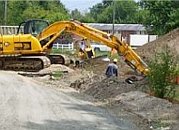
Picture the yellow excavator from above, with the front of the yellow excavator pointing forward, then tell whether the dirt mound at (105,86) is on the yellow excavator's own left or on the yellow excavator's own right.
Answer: on the yellow excavator's own right

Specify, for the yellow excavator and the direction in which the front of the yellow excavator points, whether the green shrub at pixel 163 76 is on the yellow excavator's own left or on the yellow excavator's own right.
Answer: on the yellow excavator's own right

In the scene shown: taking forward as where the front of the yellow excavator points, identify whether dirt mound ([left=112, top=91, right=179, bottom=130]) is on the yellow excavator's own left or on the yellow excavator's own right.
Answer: on the yellow excavator's own right

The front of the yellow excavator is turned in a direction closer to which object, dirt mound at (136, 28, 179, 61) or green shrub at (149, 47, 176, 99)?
the dirt mound

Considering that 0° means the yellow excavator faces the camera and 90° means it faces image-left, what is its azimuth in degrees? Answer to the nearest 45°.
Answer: approximately 270°
